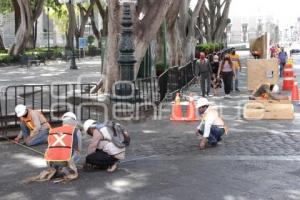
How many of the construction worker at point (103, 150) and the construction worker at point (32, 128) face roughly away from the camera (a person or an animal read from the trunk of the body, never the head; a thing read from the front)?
0

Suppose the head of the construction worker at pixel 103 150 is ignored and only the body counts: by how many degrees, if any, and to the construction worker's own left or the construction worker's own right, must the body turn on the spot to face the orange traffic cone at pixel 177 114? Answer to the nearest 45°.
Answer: approximately 90° to the construction worker's own right

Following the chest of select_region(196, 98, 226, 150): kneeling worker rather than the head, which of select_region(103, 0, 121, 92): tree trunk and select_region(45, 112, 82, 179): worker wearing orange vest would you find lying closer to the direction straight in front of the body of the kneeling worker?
the worker wearing orange vest

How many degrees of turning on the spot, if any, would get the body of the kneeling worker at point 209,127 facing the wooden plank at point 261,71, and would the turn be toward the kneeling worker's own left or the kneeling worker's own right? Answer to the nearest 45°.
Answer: approximately 135° to the kneeling worker's own right

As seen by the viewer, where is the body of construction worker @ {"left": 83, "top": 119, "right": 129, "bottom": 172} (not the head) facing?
to the viewer's left

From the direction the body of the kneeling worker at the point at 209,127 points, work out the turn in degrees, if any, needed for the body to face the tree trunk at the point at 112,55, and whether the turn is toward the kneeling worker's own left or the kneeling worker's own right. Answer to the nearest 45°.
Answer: approximately 90° to the kneeling worker's own right

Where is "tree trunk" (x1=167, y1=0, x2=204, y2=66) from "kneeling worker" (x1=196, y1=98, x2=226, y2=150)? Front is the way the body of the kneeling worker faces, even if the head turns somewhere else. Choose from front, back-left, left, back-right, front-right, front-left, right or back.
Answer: back-right

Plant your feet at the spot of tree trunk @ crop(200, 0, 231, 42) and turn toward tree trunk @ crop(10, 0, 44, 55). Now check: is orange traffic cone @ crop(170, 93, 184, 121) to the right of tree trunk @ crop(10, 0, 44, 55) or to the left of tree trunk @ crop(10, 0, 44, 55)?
left

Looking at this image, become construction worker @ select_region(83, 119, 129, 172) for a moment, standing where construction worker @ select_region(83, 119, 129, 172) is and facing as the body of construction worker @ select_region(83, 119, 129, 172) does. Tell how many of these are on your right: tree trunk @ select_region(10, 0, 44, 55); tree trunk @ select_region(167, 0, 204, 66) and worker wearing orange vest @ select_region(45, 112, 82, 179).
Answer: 2

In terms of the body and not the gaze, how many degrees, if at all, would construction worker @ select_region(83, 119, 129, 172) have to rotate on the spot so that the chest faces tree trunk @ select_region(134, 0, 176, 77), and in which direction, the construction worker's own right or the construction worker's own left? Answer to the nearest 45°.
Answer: approximately 90° to the construction worker's own right

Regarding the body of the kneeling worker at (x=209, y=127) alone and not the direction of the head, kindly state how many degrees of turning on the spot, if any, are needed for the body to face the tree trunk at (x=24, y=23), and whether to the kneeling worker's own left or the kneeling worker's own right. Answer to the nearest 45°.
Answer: approximately 90° to the kneeling worker's own right
